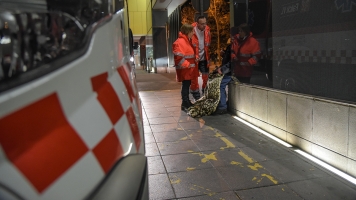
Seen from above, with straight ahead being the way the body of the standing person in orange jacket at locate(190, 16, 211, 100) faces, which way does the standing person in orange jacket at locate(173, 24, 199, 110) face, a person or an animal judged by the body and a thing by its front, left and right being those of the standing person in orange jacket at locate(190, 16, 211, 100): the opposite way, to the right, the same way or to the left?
to the left

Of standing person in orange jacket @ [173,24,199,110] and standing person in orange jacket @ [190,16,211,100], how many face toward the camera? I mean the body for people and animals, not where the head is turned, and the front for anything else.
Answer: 1

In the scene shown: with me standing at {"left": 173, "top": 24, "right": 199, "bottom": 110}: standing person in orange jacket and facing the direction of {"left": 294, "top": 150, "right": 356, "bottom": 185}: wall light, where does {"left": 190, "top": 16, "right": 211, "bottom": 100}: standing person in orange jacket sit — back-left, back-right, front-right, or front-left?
back-left

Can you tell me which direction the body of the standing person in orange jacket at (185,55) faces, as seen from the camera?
to the viewer's right

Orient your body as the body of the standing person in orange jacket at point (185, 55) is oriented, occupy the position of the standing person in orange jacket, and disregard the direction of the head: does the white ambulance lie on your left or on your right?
on your right

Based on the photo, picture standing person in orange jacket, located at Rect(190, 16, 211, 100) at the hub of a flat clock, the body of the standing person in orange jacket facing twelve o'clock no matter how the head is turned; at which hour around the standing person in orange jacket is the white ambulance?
The white ambulance is roughly at 12 o'clock from the standing person in orange jacket.
